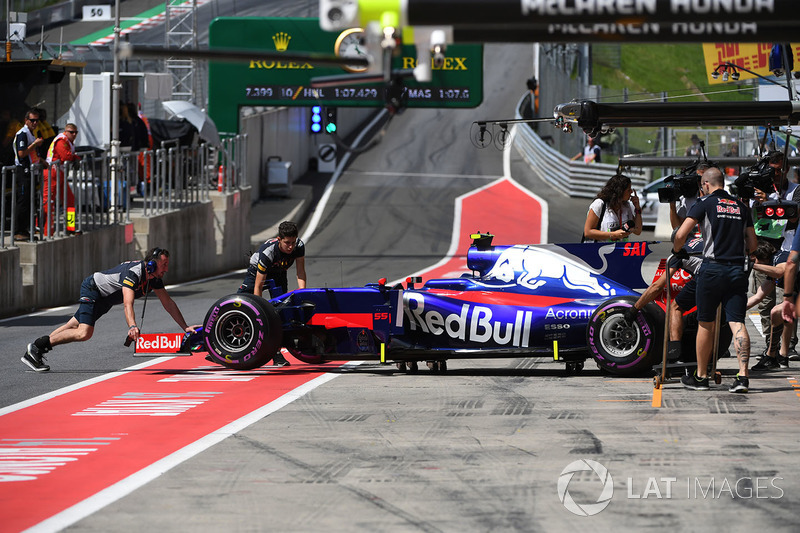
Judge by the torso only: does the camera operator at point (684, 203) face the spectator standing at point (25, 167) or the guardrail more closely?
the spectator standing

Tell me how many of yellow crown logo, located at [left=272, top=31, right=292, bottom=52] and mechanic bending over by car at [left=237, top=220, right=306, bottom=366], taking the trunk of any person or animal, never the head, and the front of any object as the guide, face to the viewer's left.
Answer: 0

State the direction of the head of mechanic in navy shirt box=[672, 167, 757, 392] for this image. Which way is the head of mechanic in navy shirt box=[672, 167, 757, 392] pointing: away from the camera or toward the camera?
away from the camera

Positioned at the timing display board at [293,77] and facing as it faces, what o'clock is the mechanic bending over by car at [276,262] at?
The mechanic bending over by car is roughly at 12 o'clock from the timing display board.

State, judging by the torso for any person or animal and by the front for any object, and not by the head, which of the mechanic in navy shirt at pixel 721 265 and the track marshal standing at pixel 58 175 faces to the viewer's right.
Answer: the track marshal standing

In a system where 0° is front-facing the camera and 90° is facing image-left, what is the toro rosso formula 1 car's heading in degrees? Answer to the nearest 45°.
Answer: approximately 90°

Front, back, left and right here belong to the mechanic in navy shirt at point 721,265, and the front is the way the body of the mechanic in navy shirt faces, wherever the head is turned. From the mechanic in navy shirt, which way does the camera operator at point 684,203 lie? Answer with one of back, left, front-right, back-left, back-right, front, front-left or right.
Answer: front-right

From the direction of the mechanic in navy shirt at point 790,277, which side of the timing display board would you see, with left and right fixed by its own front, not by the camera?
front

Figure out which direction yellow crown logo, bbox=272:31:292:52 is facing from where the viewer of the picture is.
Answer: facing the viewer

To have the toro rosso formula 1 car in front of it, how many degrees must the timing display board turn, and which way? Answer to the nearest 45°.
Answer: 0° — it already faces it

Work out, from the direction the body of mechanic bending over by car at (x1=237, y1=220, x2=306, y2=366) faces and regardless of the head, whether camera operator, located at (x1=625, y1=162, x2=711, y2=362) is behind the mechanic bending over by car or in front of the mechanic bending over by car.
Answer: in front

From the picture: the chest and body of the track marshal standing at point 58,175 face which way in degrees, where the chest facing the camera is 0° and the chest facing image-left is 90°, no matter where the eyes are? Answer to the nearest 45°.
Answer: approximately 270°

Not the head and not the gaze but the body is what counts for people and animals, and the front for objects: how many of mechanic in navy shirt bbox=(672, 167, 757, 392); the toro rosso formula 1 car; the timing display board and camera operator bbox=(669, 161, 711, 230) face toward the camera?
1

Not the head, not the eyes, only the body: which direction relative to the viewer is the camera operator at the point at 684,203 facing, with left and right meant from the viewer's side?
facing to the left of the viewer

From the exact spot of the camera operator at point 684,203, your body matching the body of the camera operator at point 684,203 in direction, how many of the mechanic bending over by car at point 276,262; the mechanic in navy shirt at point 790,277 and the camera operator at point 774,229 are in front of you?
1

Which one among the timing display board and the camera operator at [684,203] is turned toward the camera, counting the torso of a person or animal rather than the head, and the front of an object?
the timing display board
